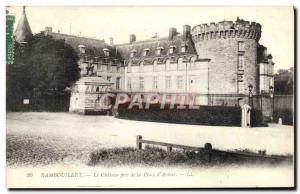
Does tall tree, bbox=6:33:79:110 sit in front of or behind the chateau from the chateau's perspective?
in front
